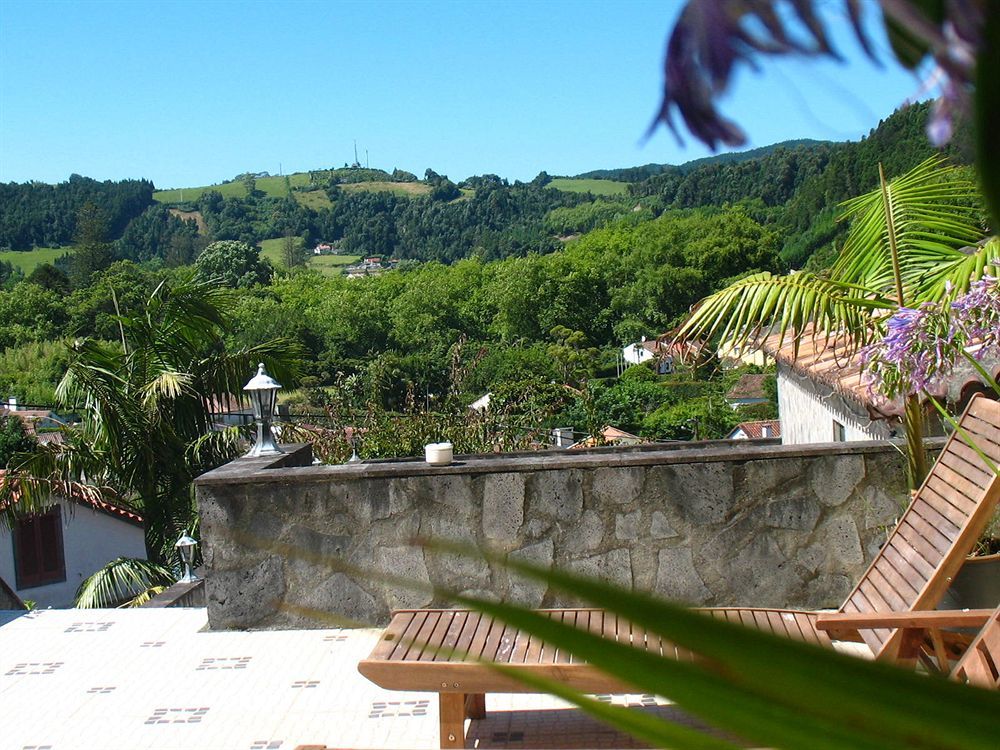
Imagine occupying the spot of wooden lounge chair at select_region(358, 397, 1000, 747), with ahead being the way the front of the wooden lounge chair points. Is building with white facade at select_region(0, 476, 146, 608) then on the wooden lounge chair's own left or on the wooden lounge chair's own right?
on the wooden lounge chair's own right

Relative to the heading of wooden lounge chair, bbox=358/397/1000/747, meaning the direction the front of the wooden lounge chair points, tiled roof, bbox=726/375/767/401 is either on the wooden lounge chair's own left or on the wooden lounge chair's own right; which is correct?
on the wooden lounge chair's own right

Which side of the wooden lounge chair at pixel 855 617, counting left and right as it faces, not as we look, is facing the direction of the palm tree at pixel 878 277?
right

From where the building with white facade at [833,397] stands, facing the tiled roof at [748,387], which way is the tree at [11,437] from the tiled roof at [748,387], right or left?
left

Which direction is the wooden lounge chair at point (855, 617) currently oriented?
to the viewer's left

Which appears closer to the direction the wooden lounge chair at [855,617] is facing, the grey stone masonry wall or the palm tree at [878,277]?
the grey stone masonry wall

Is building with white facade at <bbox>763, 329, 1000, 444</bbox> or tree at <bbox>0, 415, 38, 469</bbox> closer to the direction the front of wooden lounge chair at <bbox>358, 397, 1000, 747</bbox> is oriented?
the tree
